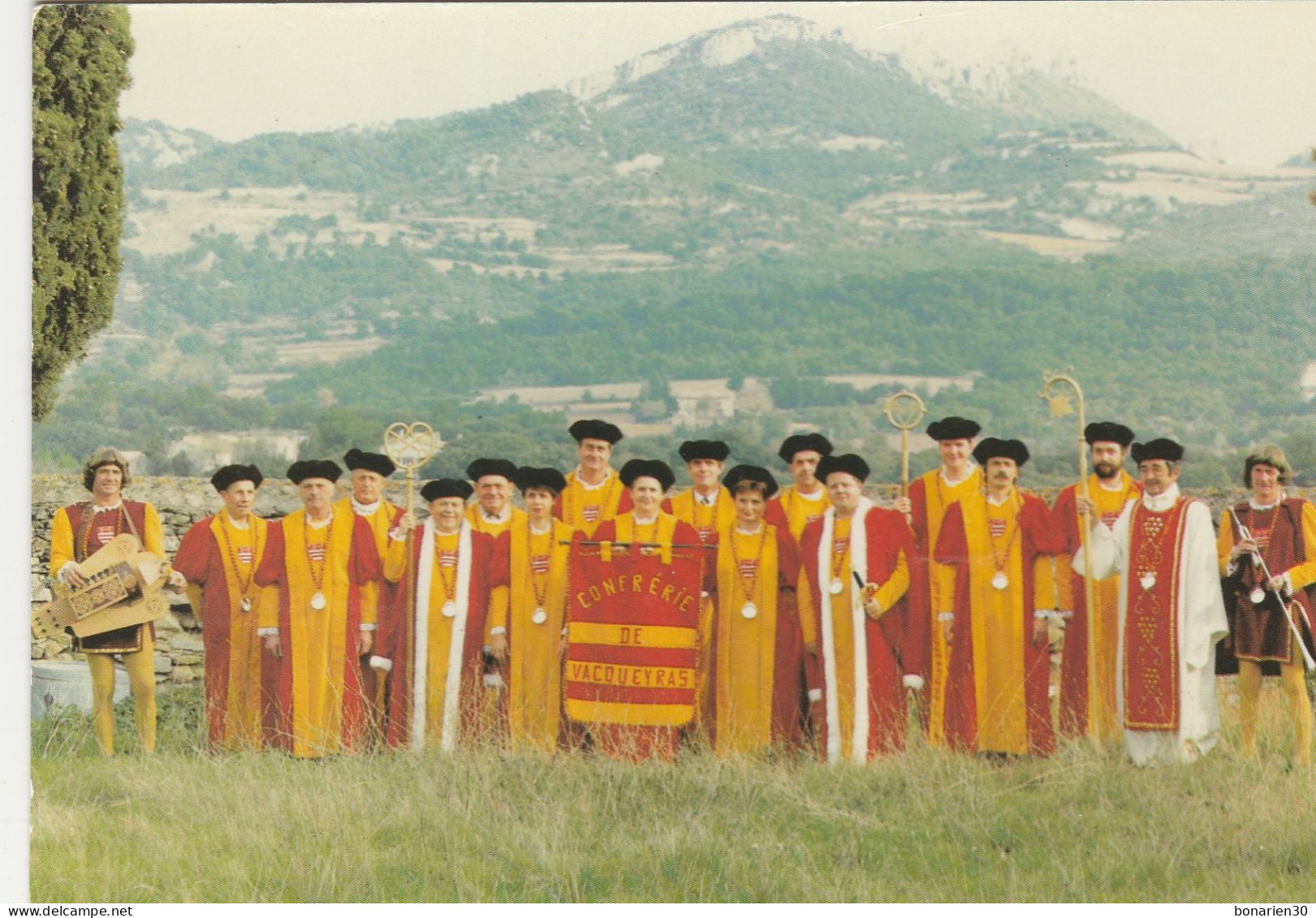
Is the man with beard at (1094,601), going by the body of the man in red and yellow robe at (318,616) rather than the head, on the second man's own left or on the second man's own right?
on the second man's own left

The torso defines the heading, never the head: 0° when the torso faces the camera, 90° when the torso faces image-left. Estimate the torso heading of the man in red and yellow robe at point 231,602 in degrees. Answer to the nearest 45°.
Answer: approximately 315°

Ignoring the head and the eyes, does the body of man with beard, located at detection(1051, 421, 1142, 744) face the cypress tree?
no

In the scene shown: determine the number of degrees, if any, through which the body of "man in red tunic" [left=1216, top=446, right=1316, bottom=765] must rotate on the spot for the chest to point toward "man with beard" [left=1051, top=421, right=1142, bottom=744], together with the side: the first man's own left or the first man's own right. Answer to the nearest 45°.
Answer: approximately 90° to the first man's own right

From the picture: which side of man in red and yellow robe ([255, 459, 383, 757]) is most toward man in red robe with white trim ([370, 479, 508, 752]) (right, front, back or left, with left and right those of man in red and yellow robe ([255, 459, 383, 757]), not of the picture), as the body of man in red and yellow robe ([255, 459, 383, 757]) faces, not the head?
left

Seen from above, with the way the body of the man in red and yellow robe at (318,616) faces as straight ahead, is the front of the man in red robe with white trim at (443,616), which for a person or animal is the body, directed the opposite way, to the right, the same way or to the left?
the same way

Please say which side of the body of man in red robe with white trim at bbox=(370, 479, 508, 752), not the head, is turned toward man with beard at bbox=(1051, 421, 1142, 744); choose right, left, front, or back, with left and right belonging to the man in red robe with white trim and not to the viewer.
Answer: left

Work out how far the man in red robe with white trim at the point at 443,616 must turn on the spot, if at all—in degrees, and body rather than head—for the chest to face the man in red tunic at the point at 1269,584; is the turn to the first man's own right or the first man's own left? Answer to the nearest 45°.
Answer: approximately 90° to the first man's own left

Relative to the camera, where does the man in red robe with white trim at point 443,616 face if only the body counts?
toward the camera

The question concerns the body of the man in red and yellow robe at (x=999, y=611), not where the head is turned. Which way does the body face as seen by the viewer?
toward the camera

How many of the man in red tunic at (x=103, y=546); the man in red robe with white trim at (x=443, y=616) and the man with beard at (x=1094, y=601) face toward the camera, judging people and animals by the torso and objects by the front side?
3

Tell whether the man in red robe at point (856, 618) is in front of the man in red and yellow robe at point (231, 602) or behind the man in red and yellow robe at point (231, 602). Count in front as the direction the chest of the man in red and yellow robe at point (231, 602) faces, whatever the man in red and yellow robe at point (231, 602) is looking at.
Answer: in front

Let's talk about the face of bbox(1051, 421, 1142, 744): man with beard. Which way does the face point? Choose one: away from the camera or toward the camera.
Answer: toward the camera

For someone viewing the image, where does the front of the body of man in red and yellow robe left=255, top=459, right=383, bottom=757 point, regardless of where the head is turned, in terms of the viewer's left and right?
facing the viewer
